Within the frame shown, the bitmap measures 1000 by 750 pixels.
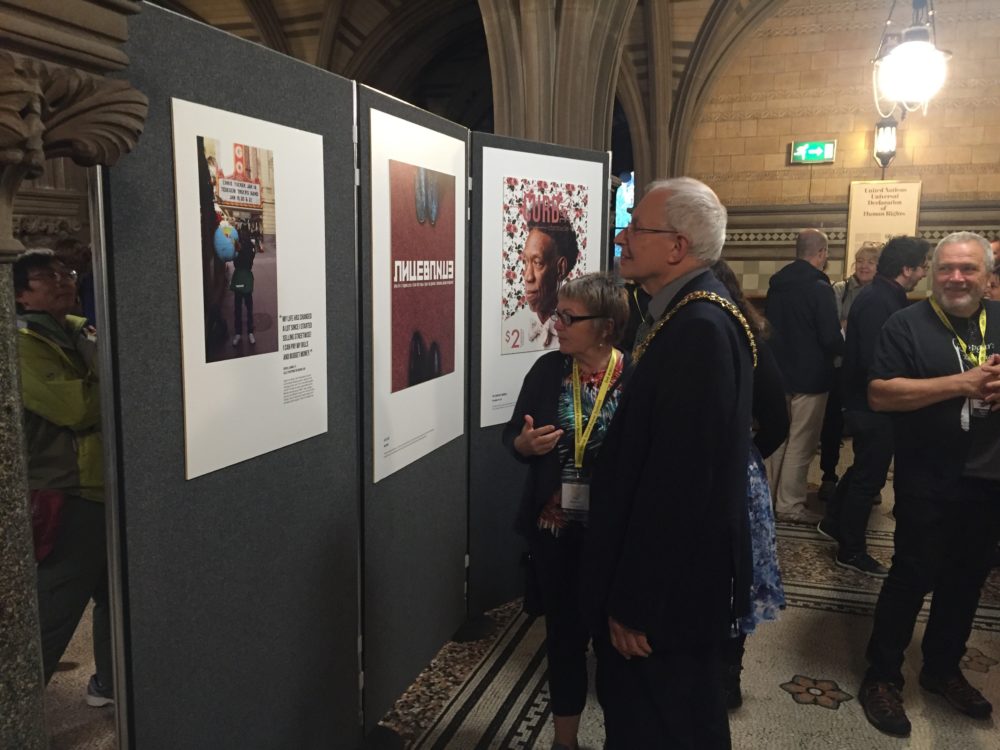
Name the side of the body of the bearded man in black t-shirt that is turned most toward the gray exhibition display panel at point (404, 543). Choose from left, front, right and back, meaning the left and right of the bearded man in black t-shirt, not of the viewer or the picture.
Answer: right

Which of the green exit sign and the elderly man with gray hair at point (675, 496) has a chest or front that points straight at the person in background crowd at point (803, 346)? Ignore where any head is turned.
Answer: the green exit sign

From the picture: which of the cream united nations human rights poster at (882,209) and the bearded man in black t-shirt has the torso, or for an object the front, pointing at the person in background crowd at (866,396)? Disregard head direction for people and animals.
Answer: the cream united nations human rights poster

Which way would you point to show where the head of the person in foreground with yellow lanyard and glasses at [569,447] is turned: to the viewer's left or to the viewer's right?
to the viewer's left

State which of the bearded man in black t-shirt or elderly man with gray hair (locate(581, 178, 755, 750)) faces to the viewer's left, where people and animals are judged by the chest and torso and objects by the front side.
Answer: the elderly man with gray hair

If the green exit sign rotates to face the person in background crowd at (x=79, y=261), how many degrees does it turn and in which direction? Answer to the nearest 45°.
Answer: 0° — it already faces them

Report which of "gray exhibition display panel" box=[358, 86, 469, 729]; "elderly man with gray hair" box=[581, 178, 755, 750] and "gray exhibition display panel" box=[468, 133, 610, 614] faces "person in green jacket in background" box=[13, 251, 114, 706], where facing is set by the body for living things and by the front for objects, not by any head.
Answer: the elderly man with gray hair

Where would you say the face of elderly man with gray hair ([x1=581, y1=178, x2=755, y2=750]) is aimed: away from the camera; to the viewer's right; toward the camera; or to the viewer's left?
to the viewer's left
